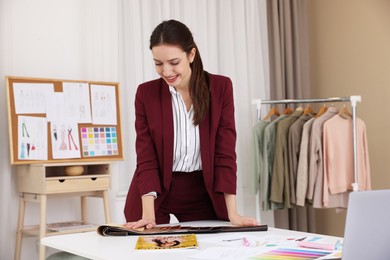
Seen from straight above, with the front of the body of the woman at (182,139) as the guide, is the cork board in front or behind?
behind

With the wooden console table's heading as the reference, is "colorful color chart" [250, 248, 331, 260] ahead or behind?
ahead

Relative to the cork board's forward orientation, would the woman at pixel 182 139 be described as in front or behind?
in front

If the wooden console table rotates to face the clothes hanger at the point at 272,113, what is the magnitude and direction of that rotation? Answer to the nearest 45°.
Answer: approximately 45° to its left

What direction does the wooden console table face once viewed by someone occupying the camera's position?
facing the viewer and to the right of the viewer

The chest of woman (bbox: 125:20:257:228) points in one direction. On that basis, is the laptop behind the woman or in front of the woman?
in front

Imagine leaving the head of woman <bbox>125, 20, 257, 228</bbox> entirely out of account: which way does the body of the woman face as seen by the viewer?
toward the camera

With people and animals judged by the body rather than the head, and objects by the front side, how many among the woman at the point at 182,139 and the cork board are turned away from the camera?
0

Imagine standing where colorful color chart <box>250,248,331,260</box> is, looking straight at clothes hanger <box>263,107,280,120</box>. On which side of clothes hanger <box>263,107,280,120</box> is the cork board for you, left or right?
left

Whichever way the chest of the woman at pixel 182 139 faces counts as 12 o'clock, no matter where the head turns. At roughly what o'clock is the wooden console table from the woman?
The wooden console table is roughly at 5 o'clock from the woman.

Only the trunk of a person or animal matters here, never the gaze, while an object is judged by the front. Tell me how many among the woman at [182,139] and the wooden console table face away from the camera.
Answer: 0
